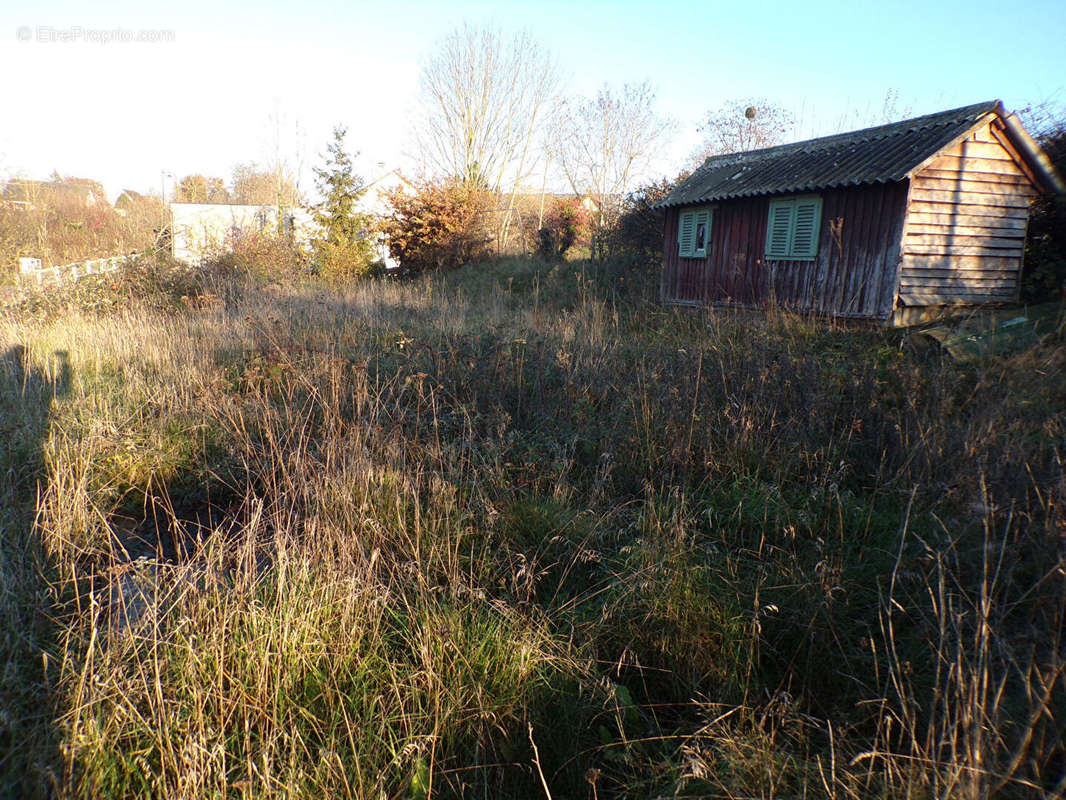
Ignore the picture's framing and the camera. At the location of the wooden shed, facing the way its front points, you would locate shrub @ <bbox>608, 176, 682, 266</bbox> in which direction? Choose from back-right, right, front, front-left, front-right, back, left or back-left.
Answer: right

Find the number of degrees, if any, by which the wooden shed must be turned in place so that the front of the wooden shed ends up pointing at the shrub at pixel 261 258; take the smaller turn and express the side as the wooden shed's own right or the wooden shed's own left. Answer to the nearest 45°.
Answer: approximately 45° to the wooden shed's own right

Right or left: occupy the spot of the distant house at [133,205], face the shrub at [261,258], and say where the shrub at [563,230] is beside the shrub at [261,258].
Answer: left

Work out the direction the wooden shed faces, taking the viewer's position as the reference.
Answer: facing the viewer and to the left of the viewer

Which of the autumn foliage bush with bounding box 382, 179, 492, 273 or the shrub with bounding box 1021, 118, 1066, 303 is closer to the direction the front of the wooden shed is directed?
the autumn foliage bush

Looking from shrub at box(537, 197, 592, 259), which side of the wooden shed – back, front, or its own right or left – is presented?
right

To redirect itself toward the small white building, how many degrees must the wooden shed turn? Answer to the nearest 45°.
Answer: approximately 45° to its right
